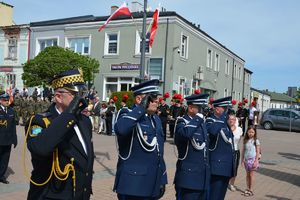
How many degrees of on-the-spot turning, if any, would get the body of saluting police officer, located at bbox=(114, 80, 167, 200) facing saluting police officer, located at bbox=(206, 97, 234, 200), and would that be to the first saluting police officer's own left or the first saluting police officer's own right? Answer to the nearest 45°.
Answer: approximately 90° to the first saluting police officer's own left

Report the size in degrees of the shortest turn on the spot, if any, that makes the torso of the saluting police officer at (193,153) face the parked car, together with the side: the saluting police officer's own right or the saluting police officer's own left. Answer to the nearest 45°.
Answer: approximately 135° to the saluting police officer's own left
